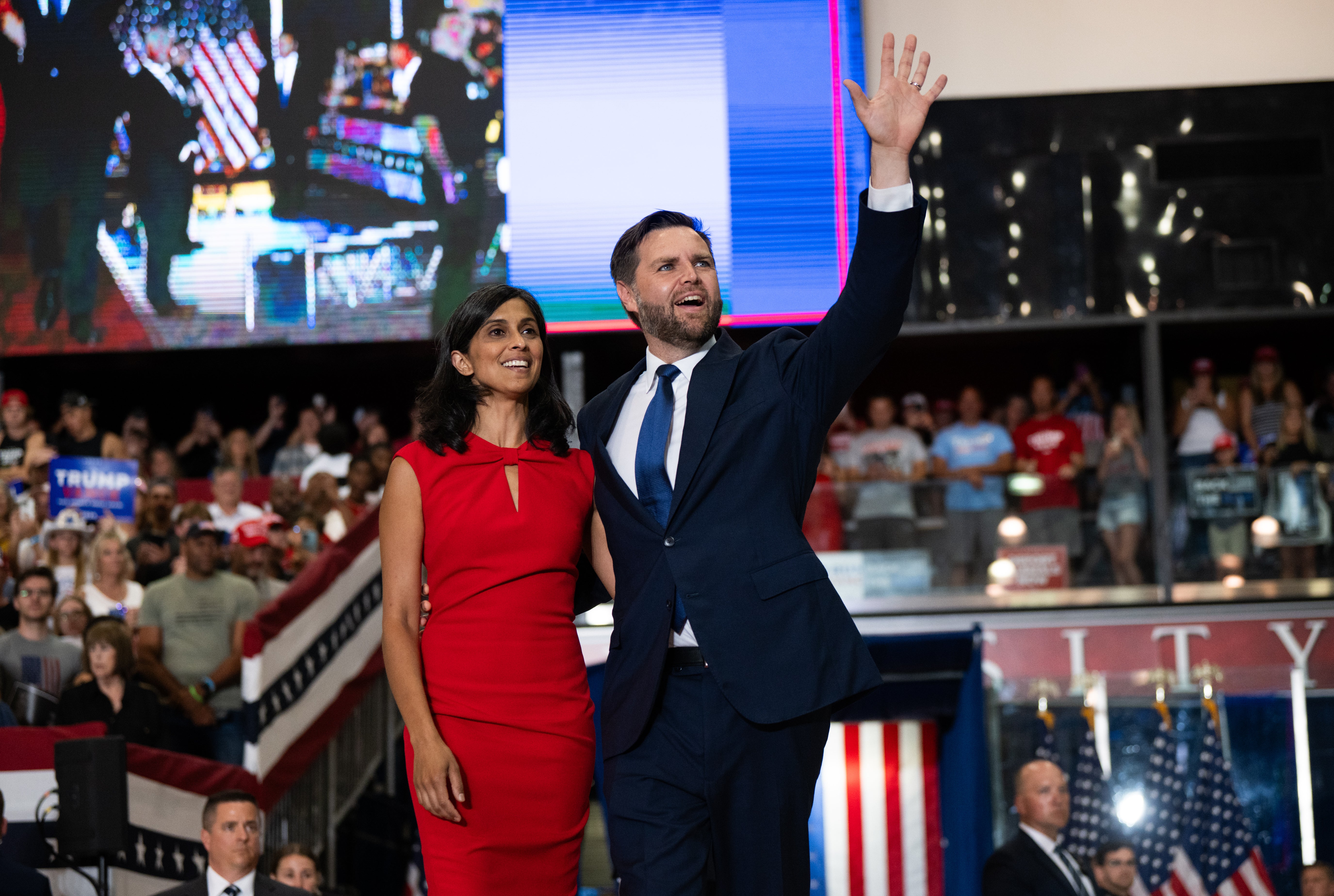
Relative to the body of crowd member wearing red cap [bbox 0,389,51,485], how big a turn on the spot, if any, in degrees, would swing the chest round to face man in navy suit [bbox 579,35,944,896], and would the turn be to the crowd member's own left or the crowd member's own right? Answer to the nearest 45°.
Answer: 0° — they already face them

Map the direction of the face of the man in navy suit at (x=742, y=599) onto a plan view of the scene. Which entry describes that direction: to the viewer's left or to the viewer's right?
to the viewer's right

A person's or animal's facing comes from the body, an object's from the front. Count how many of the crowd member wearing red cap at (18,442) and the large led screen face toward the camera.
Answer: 2

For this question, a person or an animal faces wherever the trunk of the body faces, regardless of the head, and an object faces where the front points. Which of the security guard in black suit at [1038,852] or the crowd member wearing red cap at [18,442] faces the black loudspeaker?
the crowd member wearing red cap

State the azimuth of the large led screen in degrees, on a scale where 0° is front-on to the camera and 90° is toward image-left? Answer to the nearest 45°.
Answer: approximately 0°

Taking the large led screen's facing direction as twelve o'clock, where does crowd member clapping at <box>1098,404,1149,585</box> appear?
The crowd member clapping is roughly at 10 o'clock from the large led screen.

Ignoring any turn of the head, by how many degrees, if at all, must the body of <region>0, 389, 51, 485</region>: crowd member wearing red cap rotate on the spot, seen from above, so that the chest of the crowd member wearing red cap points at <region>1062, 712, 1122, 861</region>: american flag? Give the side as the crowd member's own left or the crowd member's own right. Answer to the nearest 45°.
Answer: approximately 45° to the crowd member's own left
